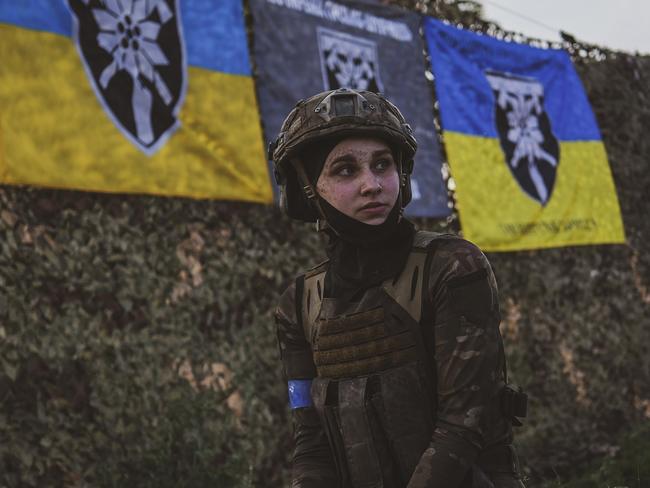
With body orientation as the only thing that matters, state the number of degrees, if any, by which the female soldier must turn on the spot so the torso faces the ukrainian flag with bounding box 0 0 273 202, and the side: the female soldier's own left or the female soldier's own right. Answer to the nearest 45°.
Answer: approximately 90° to the female soldier's own right

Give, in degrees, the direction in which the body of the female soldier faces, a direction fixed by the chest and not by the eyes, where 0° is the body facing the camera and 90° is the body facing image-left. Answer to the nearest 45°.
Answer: approximately 45°
